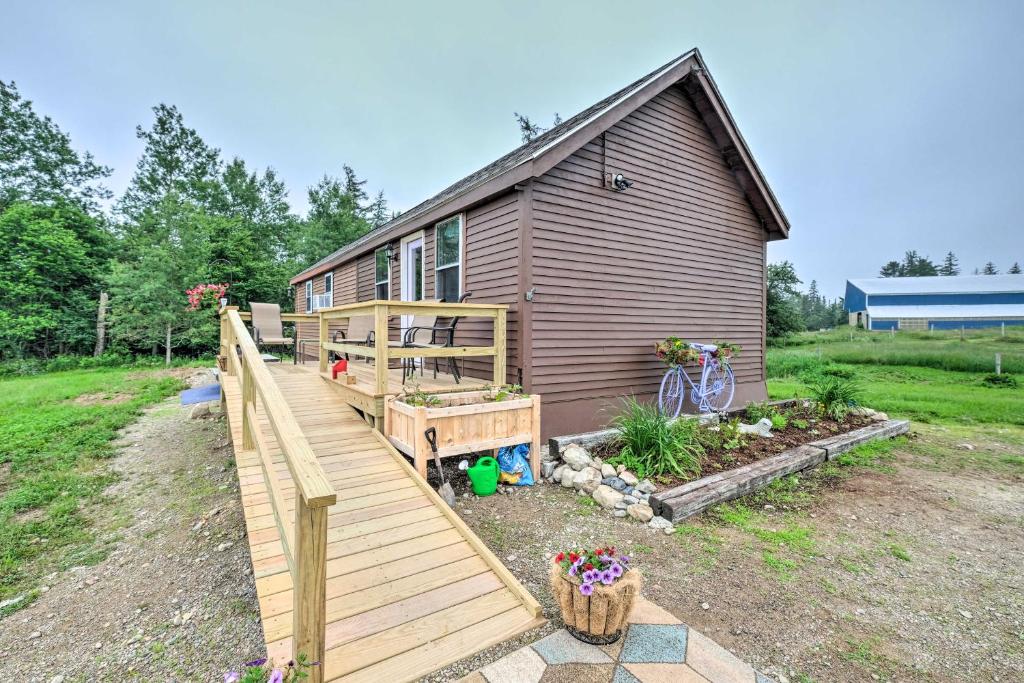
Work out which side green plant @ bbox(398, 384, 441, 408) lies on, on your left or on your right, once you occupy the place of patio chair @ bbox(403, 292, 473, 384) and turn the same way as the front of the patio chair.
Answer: on your left

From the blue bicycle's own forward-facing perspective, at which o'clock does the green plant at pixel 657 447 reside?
The green plant is roughly at 11 o'clock from the blue bicycle.

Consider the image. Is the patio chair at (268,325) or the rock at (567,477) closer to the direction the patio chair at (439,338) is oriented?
the patio chair

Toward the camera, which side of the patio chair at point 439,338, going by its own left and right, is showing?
left

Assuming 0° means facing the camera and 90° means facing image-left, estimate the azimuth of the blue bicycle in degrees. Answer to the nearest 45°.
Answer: approximately 45°

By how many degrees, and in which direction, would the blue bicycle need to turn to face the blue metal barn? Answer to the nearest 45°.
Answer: approximately 180°
